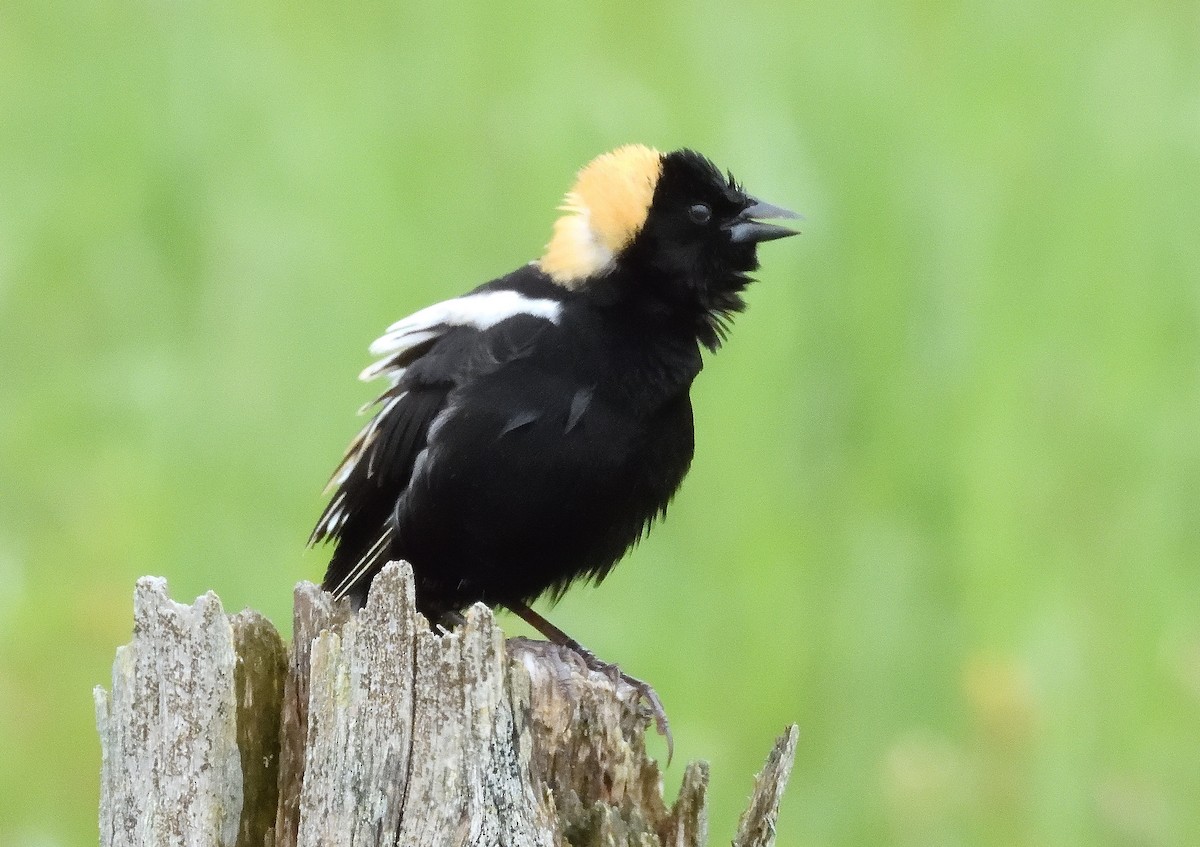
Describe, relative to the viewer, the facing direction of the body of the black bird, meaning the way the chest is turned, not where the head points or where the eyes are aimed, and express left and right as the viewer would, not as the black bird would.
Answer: facing to the right of the viewer
